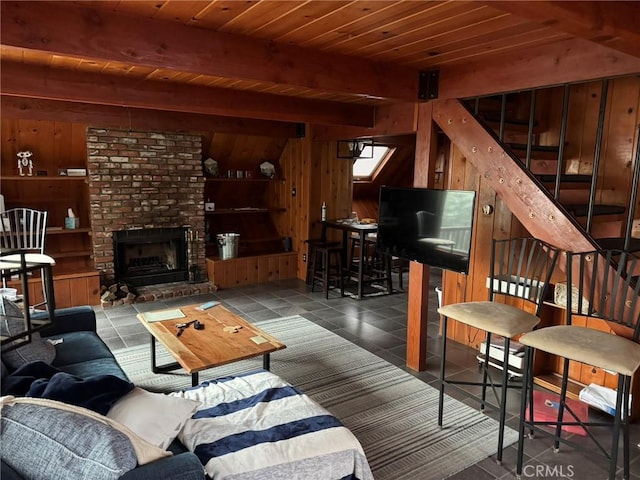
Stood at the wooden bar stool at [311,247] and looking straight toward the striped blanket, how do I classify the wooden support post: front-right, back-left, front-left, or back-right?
front-left

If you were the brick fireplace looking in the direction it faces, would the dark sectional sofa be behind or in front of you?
in front

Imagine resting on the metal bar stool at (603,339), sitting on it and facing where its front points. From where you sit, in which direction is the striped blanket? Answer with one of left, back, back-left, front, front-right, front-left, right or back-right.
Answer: front

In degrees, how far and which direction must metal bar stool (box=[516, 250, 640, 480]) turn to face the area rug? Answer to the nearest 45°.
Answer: approximately 45° to its right

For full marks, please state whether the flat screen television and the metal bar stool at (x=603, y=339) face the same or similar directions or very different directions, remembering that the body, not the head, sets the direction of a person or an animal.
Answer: same or similar directions

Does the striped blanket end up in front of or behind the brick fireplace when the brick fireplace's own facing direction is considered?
in front

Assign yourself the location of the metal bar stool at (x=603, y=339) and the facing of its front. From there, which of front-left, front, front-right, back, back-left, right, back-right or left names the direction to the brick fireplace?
front-right

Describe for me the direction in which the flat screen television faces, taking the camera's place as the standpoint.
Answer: facing the viewer and to the left of the viewer

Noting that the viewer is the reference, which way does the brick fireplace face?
facing the viewer

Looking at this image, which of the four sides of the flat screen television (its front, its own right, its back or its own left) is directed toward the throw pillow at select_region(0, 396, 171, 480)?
front

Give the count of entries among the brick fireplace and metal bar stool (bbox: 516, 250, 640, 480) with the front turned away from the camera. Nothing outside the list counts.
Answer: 0

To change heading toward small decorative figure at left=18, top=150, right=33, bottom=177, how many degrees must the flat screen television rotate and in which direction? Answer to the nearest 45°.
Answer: approximately 45° to its right

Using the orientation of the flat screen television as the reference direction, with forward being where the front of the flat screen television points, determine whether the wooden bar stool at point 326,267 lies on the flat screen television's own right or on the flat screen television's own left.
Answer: on the flat screen television's own right

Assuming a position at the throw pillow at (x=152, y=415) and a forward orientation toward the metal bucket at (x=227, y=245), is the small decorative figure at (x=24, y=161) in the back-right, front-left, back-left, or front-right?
front-left

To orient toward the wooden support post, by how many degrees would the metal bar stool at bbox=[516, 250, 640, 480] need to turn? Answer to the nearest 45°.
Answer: approximately 90° to its right

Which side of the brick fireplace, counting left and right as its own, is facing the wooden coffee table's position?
front
